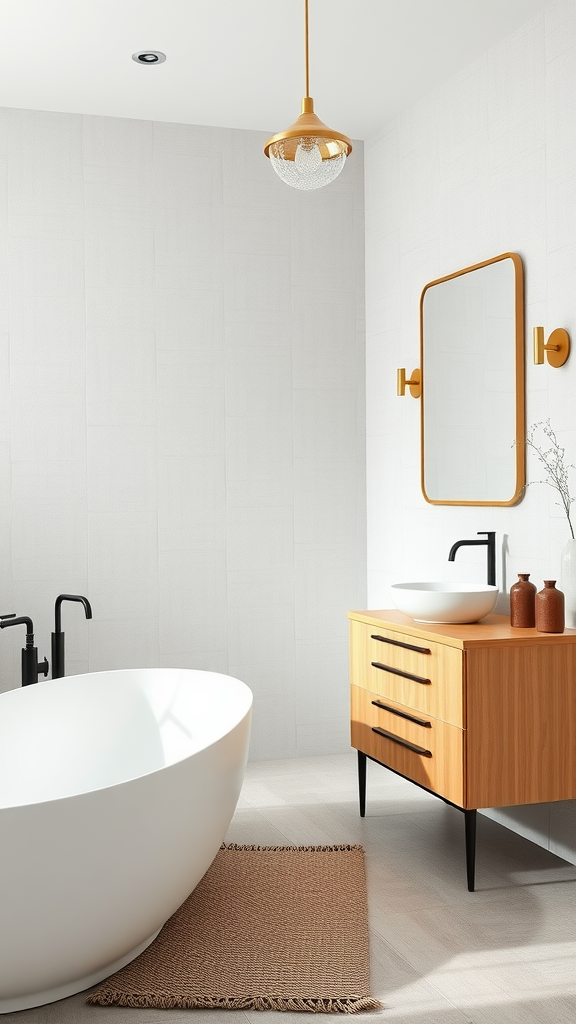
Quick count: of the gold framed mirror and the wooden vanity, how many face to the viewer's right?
0

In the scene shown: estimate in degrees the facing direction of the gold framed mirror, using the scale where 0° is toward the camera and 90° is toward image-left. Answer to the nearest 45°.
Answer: approximately 45°

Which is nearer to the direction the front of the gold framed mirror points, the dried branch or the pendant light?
the pendant light

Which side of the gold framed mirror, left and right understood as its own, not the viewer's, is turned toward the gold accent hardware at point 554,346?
left

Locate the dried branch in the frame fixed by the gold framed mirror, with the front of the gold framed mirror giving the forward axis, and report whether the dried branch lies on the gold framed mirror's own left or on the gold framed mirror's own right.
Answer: on the gold framed mirror's own left
